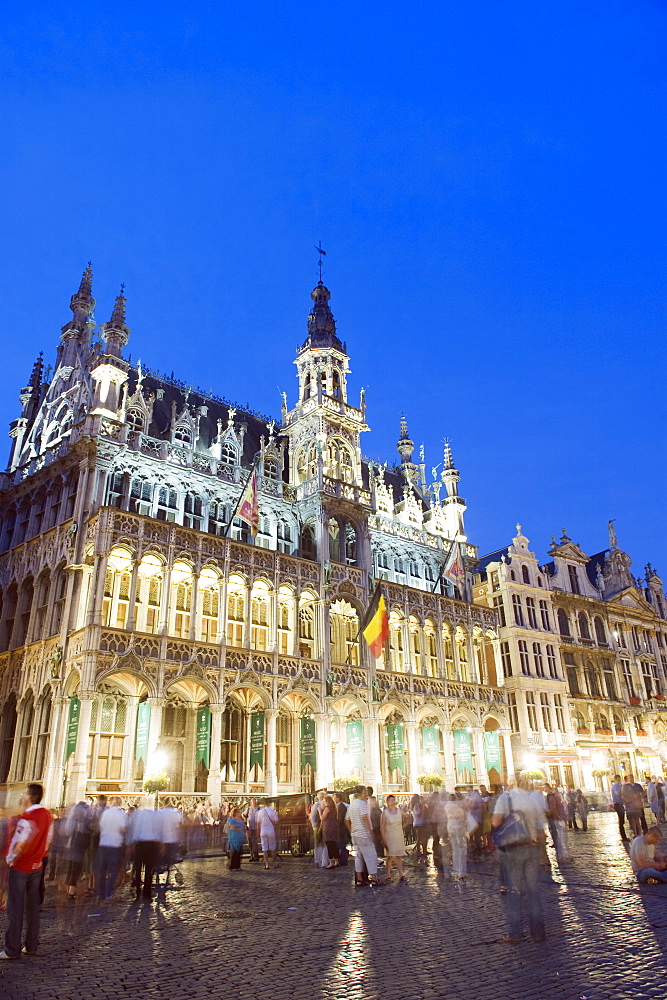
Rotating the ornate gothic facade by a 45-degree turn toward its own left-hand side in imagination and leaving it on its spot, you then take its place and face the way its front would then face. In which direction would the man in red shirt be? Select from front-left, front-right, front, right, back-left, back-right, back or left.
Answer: right

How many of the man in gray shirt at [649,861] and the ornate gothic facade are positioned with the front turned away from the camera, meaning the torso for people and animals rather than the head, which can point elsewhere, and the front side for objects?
0

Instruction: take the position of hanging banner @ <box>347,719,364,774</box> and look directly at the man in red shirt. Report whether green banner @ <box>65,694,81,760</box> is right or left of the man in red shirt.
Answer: right

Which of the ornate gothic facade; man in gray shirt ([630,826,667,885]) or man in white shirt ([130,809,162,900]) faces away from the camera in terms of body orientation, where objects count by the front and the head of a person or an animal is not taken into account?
man in white shirt ([130,809,162,900])

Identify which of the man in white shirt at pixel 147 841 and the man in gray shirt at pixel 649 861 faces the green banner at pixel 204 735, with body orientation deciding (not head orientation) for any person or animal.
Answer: the man in white shirt at pixel 147 841

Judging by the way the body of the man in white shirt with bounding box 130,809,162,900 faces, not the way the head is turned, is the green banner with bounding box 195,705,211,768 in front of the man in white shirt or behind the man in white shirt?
in front

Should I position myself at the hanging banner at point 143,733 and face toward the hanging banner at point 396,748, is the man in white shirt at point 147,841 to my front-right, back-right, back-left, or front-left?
back-right

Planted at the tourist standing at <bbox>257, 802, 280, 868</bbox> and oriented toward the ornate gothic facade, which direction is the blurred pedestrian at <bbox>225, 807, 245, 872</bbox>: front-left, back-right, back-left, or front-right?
back-left

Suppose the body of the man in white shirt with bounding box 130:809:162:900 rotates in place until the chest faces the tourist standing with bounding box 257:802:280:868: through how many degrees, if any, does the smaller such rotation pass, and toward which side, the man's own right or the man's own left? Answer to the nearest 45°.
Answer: approximately 45° to the man's own right

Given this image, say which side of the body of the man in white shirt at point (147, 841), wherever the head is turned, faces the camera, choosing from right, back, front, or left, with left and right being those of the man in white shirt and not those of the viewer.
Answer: back

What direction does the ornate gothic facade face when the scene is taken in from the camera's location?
facing the viewer and to the right of the viewer
